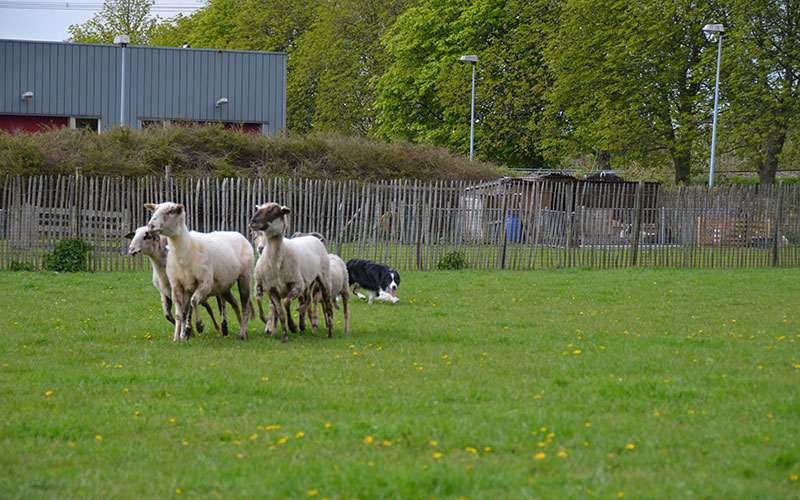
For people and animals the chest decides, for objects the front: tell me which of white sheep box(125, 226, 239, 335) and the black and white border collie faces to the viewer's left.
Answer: the white sheep

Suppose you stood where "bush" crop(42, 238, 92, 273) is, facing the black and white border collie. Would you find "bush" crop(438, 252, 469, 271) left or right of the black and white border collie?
left

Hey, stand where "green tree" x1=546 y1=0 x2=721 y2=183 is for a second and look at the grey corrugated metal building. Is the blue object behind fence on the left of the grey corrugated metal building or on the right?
left

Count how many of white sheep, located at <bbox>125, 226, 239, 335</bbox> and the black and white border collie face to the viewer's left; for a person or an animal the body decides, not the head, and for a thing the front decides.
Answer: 1

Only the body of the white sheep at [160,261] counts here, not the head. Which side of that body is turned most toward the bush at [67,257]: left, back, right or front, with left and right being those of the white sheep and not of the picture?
right

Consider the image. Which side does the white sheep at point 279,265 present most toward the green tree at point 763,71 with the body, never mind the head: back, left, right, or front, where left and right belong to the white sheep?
back

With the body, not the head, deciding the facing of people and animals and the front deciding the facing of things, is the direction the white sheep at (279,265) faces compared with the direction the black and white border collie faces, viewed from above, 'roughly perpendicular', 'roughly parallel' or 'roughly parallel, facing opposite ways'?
roughly perpendicular

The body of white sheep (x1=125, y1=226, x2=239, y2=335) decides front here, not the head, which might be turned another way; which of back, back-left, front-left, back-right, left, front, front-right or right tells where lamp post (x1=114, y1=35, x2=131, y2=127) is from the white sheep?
right

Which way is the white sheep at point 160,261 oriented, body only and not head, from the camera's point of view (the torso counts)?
to the viewer's left

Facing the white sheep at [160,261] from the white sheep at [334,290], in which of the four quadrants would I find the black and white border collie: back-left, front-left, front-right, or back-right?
back-right
